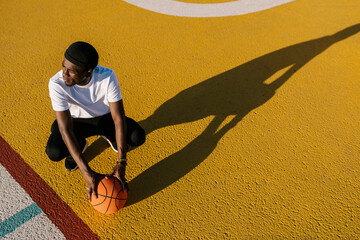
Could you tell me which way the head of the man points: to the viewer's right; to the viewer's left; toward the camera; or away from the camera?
to the viewer's left

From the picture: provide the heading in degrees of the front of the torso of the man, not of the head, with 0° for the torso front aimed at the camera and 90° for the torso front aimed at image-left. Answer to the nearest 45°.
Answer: approximately 0°
